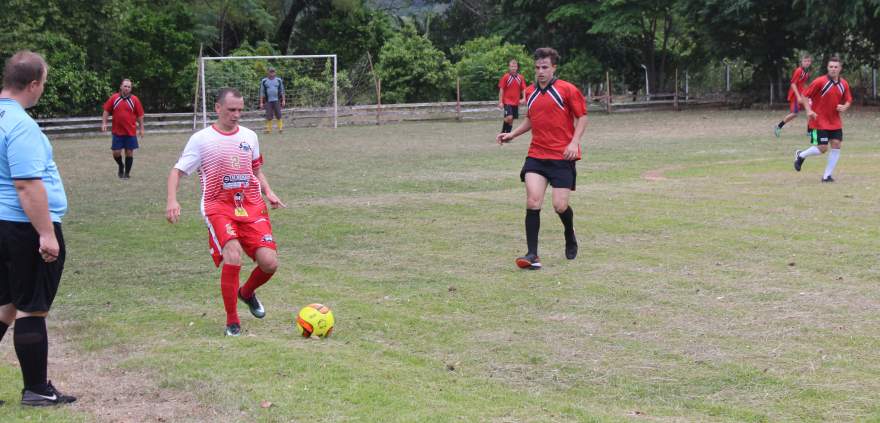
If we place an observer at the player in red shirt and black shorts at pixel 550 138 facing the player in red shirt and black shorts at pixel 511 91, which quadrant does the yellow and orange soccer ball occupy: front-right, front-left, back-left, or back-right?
back-left

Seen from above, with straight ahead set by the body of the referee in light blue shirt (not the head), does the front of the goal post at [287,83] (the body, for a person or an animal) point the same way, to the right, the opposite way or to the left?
to the right

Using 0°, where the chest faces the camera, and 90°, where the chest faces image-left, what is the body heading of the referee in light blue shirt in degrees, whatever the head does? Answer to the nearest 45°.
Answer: approximately 270°

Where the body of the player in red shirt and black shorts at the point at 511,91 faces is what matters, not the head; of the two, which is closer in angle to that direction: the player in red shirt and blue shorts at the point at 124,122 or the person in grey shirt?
the player in red shirt and blue shorts

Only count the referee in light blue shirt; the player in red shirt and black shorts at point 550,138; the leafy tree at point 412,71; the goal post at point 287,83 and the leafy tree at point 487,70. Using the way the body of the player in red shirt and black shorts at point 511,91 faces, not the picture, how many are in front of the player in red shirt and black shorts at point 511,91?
2

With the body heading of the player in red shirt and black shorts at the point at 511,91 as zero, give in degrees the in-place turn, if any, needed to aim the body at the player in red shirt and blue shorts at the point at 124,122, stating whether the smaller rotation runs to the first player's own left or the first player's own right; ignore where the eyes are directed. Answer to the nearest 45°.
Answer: approximately 45° to the first player's own right

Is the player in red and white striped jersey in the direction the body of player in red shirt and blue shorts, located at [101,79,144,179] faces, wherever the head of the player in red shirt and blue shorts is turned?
yes
